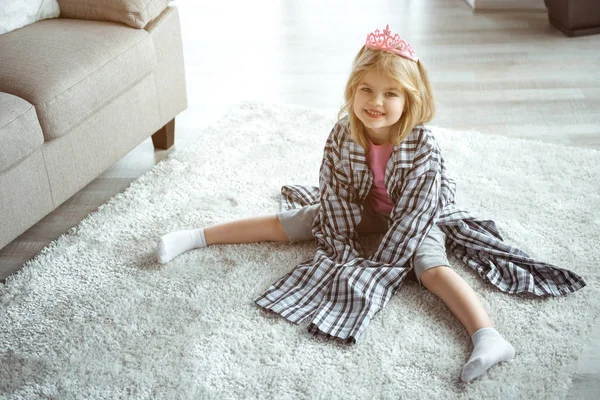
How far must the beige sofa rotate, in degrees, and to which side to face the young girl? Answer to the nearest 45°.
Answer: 0° — it already faces them

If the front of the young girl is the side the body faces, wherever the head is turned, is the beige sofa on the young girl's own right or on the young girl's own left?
on the young girl's own right

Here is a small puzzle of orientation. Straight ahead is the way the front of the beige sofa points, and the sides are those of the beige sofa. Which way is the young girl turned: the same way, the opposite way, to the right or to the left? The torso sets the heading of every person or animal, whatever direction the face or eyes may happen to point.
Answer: to the right

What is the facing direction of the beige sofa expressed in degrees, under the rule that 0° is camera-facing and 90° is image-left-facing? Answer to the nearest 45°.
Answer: approximately 315°

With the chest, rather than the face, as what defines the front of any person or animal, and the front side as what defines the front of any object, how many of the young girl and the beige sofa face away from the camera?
0

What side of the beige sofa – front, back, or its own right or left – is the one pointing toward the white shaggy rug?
front
